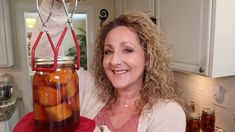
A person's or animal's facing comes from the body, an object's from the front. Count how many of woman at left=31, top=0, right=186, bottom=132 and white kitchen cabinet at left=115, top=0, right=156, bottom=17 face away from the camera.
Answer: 0

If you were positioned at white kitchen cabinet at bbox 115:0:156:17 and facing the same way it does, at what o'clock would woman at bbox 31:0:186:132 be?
The woman is roughly at 12 o'clock from the white kitchen cabinet.

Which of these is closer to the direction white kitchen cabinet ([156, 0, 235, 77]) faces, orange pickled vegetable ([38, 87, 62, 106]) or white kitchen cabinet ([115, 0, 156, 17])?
the orange pickled vegetable

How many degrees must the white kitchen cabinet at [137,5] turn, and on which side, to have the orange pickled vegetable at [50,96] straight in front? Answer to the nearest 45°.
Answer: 0° — it already faces it

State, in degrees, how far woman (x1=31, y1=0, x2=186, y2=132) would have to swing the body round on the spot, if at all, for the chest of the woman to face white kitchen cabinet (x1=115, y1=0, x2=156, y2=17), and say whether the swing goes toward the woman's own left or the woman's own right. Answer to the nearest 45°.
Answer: approximately 135° to the woman's own right
